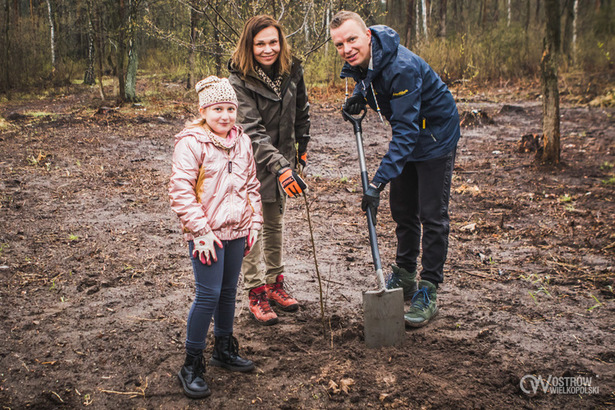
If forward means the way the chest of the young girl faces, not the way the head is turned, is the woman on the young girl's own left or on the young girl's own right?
on the young girl's own left

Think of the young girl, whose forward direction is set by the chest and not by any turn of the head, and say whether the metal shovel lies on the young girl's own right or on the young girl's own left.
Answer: on the young girl's own left

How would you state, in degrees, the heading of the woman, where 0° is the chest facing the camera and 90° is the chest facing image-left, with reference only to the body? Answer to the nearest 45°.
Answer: approximately 315°

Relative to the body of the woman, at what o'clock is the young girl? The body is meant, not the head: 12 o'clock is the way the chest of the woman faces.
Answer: The young girl is roughly at 2 o'clock from the woman.

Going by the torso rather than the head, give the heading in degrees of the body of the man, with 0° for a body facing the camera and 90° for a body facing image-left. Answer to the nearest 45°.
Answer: approximately 45°
